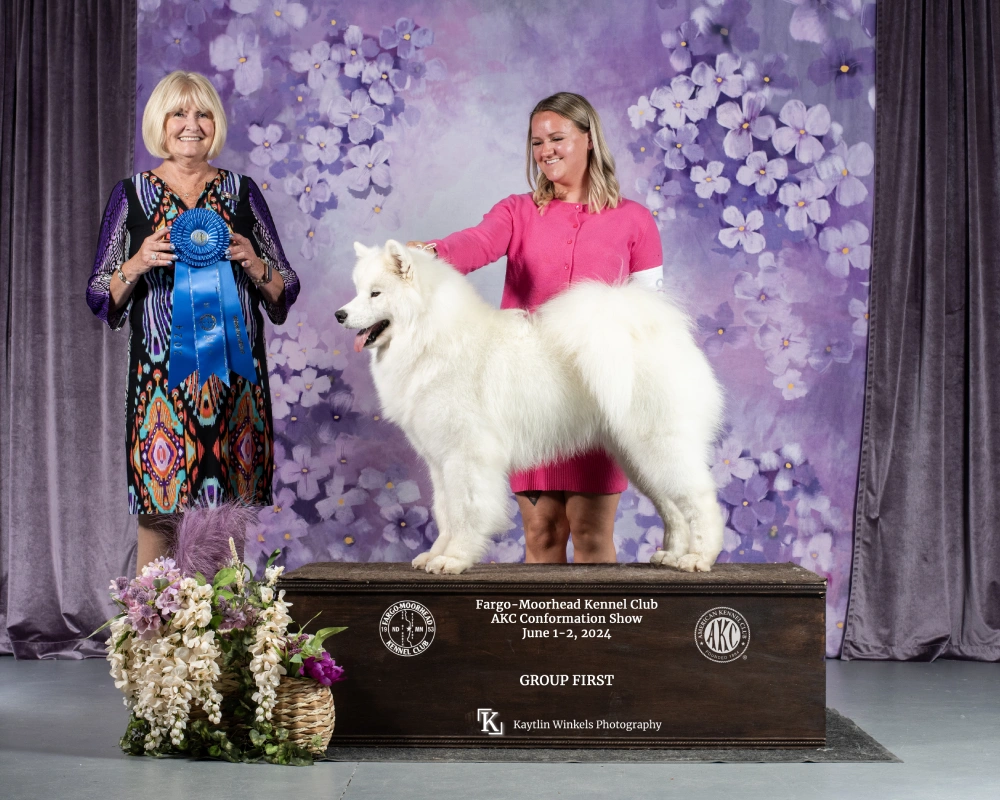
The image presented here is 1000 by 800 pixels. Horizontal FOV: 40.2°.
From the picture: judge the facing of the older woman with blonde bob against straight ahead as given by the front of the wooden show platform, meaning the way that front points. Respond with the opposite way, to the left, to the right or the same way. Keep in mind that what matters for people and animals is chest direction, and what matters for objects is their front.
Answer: the same way

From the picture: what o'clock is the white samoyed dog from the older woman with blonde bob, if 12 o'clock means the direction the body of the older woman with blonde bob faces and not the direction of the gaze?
The white samoyed dog is roughly at 10 o'clock from the older woman with blonde bob.

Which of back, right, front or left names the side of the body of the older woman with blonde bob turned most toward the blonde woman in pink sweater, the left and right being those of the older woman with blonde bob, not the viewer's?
left

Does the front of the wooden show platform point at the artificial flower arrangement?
no

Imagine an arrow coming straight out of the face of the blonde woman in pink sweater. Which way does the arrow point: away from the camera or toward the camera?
toward the camera

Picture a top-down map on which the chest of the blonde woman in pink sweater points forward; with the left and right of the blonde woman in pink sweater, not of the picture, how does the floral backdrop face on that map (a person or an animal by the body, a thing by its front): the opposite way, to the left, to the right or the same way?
the same way

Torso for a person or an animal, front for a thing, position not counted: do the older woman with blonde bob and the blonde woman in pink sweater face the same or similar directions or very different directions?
same or similar directions

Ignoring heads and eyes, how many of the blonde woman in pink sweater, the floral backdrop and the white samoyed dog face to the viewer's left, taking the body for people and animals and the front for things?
1

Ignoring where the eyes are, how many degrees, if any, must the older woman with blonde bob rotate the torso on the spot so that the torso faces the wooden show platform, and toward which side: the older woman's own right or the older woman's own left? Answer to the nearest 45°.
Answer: approximately 45° to the older woman's own left

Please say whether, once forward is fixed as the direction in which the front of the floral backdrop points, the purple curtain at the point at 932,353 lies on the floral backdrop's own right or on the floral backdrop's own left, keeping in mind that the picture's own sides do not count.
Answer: on the floral backdrop's own left

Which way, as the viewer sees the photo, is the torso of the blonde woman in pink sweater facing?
toward the camera

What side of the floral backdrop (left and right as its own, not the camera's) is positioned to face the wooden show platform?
front

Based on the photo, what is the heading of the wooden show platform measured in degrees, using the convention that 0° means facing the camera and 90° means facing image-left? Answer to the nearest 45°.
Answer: approximately 0°

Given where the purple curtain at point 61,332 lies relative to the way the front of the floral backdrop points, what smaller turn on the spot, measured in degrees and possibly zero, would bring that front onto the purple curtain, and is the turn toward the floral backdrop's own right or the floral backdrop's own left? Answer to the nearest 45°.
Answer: approximately 90° to the floral backdrop's own right

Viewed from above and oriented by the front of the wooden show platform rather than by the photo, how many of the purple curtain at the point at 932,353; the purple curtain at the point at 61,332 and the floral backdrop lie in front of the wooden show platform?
0

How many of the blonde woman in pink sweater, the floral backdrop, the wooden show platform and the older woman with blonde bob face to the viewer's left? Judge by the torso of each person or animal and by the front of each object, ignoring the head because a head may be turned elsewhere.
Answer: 0

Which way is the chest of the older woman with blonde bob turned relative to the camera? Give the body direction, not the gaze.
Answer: toward the camera

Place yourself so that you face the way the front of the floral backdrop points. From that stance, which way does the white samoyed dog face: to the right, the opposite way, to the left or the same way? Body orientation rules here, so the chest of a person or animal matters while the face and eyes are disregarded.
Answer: to the right

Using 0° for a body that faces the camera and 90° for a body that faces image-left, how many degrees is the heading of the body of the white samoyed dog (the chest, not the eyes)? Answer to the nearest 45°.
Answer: approximately 90°

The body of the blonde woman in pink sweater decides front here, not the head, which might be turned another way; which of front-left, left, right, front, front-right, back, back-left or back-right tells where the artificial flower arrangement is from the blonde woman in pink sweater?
front-right
